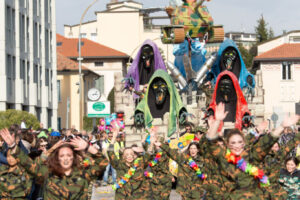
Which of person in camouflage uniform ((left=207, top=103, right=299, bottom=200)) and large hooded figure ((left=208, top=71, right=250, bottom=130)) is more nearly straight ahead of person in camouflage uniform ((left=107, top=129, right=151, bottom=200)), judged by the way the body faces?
the person in camouflage uniform

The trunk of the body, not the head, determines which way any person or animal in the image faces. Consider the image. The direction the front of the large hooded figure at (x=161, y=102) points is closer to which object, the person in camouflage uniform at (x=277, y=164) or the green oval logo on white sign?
the person in camouflage uniform

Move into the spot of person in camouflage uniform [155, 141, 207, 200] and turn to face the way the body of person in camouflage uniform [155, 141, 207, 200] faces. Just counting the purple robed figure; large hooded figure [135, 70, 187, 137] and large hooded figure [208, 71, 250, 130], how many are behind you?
3

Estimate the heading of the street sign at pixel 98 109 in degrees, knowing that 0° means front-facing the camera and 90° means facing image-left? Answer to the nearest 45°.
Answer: approximately 0°

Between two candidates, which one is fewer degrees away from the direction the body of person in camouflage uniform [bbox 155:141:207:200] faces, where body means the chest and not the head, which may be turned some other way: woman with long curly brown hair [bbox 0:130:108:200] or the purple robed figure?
the woman with long curly brown hair
